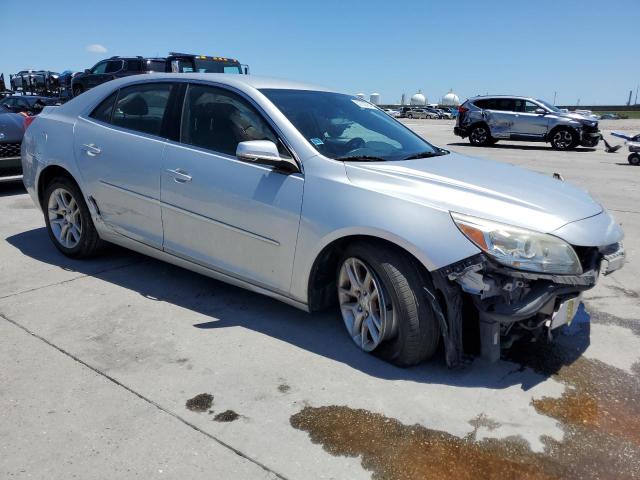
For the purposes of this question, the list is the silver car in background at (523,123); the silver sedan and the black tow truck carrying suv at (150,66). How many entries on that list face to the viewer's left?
1

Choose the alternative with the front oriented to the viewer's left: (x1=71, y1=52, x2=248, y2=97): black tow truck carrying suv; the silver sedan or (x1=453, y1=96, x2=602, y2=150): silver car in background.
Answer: the black tow truck carrying suv

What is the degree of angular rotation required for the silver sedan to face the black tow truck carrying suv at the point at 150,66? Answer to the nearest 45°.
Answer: approximately 135° to its left

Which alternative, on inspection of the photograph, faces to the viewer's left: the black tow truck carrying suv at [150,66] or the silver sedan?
the black tow truck carrying suv

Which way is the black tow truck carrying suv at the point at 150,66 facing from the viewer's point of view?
to the viewer's left

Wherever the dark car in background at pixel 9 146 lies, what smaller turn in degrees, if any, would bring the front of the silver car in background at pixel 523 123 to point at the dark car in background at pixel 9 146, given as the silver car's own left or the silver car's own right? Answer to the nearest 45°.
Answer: approximately 135° to the silver car's own right

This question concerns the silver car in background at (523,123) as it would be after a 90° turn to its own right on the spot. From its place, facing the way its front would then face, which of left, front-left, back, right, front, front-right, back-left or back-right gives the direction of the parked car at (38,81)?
right

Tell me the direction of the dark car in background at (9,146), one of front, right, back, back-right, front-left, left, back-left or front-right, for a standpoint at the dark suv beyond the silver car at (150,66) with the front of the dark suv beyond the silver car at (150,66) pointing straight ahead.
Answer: left

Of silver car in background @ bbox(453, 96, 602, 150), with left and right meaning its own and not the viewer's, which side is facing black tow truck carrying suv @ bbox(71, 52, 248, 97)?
back

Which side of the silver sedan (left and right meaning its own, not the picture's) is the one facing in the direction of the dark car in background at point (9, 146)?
back

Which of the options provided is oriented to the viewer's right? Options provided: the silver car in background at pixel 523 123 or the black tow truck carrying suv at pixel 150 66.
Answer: the silver car in background

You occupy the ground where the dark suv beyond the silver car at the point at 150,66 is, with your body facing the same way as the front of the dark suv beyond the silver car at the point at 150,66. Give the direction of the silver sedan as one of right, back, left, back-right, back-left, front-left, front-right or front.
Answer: left

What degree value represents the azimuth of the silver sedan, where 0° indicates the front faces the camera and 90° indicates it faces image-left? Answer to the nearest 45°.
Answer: approximately 315°

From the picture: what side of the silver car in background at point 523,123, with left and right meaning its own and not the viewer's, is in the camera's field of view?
right

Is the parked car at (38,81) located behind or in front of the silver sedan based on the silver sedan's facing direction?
behind

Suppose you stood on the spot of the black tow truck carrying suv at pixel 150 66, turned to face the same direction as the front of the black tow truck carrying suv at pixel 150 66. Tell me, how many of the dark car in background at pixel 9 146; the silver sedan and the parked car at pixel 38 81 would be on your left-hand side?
2

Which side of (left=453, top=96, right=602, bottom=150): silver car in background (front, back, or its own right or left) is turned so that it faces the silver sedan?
right
